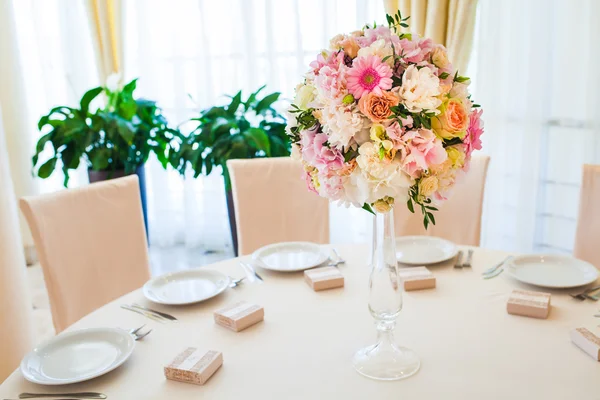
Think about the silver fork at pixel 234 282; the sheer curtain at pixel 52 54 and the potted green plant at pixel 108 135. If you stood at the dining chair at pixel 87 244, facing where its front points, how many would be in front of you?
1

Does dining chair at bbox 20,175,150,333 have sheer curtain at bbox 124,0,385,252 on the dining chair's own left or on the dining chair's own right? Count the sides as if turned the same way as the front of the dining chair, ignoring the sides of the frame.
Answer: on the dining chair's own left

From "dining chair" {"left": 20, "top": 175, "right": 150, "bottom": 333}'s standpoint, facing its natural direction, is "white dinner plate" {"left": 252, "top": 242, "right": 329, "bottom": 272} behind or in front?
in front

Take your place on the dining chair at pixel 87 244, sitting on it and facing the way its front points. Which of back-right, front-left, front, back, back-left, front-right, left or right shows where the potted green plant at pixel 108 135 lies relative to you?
back-left

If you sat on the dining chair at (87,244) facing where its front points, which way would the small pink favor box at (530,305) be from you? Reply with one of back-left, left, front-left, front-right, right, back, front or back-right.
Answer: front

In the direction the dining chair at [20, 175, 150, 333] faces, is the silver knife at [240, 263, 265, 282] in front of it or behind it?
in front

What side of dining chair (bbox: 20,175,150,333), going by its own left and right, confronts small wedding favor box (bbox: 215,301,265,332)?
front

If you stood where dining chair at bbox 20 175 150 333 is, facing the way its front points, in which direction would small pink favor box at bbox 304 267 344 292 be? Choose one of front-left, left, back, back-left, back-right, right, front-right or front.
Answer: front

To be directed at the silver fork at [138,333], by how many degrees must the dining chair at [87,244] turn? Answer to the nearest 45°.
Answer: approximately 45° to its right

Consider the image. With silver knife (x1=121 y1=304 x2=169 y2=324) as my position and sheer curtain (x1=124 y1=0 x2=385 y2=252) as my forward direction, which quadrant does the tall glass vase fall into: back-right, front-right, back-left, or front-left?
back-right

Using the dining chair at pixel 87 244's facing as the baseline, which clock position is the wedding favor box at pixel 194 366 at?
The wedding favor box is roughly at 1 o'clock from the dining chair.

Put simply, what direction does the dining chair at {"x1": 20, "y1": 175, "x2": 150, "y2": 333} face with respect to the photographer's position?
facing the viewer and to the right of the viewer
